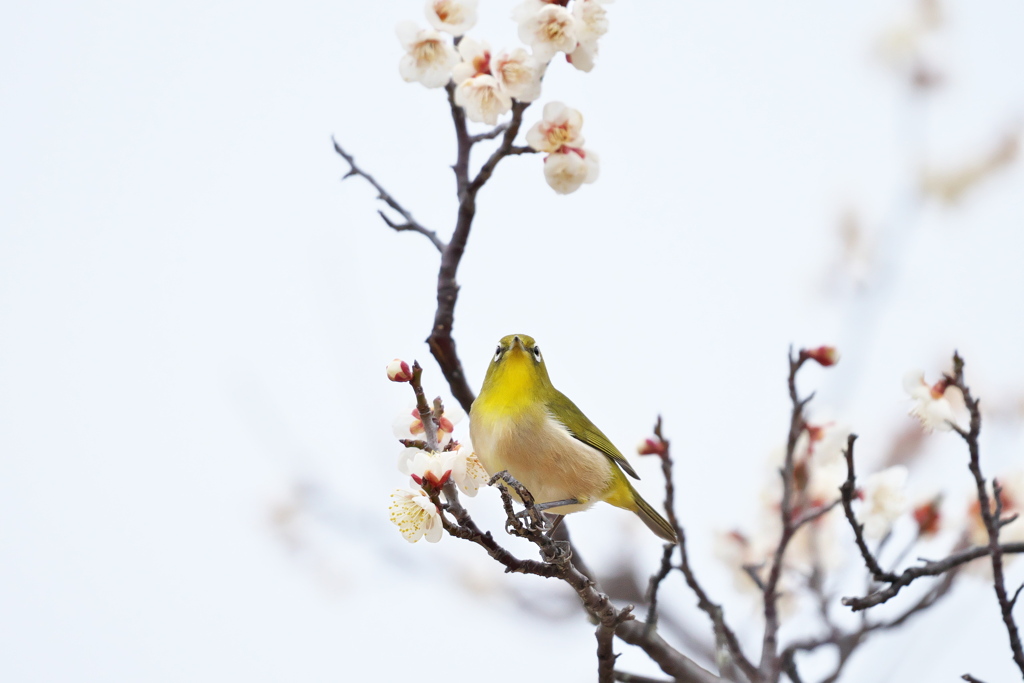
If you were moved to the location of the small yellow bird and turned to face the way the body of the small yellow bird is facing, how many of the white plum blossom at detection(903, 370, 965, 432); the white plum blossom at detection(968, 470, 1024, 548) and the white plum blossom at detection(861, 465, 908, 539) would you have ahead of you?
0

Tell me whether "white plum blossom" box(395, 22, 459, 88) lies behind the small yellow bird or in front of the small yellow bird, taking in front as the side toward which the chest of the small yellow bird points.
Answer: in front

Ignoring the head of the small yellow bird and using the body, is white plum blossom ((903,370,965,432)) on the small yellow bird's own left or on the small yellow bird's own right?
on the small yellow bird's own left

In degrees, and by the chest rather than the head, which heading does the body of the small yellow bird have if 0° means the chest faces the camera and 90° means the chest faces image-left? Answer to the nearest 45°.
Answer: approximately 45°
